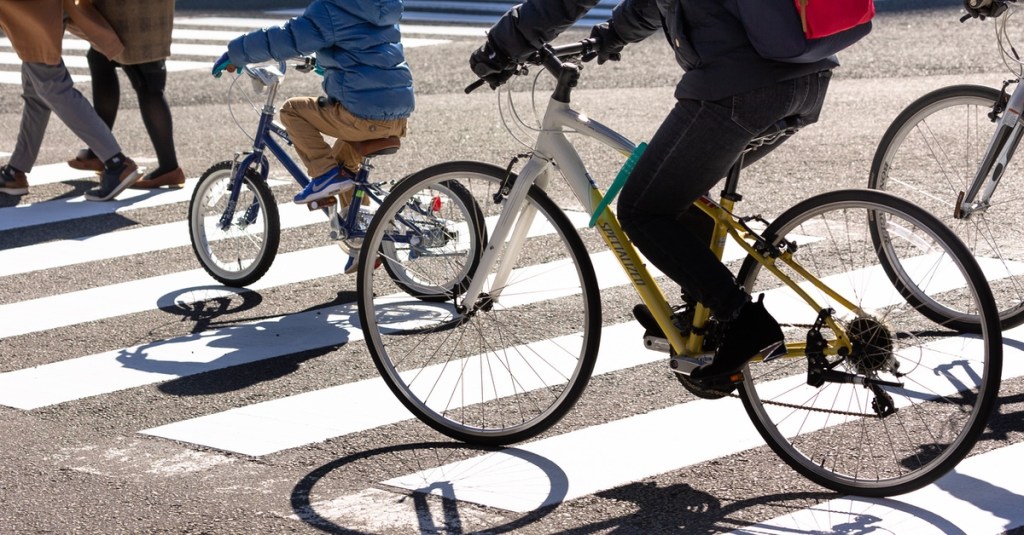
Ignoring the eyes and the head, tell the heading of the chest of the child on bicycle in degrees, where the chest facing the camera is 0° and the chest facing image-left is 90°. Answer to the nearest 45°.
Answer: approximately 90°

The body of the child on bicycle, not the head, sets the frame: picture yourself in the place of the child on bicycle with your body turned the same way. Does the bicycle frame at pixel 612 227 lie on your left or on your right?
on your left
